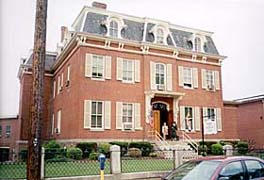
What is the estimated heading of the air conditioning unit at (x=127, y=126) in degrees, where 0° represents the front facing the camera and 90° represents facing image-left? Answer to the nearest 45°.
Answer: approximately 0°

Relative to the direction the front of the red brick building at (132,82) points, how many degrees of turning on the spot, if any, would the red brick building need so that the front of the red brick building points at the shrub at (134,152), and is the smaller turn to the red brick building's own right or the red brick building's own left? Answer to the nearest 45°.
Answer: approximately 45° to the red brick building's own right

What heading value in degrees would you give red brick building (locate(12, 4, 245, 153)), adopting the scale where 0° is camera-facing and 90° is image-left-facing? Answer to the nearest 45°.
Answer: approximately 315°

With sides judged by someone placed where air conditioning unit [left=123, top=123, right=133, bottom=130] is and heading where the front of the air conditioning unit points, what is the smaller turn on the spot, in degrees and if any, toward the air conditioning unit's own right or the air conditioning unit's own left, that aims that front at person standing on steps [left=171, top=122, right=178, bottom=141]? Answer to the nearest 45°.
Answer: approximately 90° to the air conditioning unit's own left

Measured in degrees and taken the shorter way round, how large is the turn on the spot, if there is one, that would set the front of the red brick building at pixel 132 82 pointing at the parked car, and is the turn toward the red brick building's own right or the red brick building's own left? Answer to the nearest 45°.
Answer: approximately 45° to the red brick building's own right

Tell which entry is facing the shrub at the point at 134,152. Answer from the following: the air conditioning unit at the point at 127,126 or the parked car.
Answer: the air conditioning unit

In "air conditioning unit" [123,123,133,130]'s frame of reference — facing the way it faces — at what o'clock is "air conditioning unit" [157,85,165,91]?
"air conditioning unit" [157,85,165,91] is roughly at 8 o'clock from "air conditioning unit" [123,123,133,130].

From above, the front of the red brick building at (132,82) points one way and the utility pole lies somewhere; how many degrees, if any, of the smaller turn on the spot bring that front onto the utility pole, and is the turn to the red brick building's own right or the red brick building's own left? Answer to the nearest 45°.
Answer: approximately 45° to the red brick building's own right
